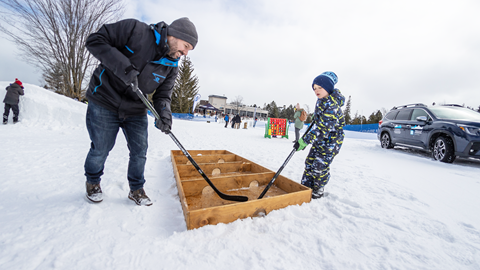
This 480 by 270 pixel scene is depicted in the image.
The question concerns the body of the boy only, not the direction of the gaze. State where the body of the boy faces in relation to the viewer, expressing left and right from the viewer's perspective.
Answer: facing to the left of the viewer

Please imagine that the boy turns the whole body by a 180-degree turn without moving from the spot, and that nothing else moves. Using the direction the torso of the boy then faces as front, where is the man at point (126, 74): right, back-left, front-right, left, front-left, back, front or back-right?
back-right

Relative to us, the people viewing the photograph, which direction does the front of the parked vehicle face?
facing the viewer and to the right of the viewer

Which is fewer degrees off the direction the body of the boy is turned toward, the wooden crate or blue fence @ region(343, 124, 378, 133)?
the wooden crate

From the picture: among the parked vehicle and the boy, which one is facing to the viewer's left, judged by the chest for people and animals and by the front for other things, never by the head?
the boy

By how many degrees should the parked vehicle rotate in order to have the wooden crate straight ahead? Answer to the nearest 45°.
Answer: approximately 45° to its right

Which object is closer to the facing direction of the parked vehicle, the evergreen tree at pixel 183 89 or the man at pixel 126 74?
the man

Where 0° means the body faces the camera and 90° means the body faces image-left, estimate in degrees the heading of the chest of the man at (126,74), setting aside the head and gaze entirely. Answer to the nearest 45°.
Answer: approximately 315°

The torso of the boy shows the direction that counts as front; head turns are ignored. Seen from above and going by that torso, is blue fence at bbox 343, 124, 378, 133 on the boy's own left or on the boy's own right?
on the boy's own right

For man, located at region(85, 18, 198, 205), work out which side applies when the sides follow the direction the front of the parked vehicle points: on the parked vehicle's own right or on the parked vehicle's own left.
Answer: on the parked vehicle's own right

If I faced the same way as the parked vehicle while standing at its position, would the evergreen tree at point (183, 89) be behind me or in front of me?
behind

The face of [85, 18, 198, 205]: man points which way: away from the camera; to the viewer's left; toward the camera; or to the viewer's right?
to the viewer's right

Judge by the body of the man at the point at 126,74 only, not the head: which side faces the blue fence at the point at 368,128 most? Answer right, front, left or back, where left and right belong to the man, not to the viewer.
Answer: left
